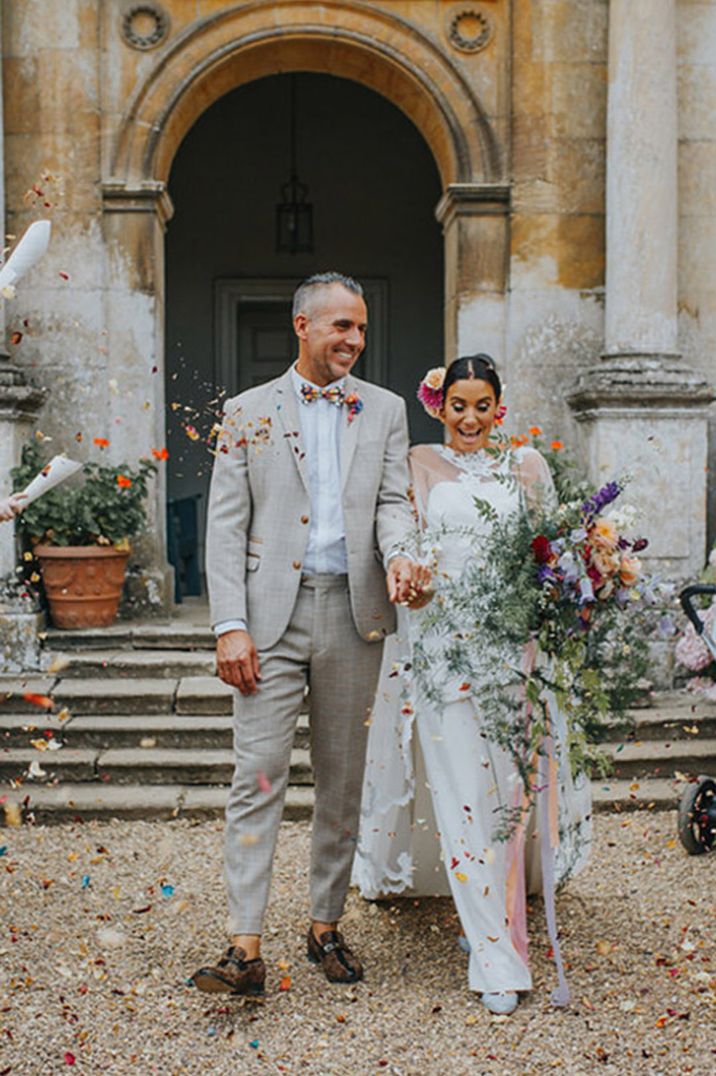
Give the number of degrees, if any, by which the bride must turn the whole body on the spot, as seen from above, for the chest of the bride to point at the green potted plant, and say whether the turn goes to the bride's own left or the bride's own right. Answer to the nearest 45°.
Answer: approximately 135° to the bride's own right

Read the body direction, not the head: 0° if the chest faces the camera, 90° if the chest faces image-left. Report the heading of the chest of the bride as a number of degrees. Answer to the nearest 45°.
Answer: approximately 0°

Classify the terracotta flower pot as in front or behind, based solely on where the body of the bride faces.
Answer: behind

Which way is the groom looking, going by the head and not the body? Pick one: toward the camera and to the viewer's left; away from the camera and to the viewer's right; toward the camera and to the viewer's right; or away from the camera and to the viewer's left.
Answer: toward the camera and to the viewer's right

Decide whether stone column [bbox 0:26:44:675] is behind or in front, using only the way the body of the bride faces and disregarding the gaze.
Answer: behind
